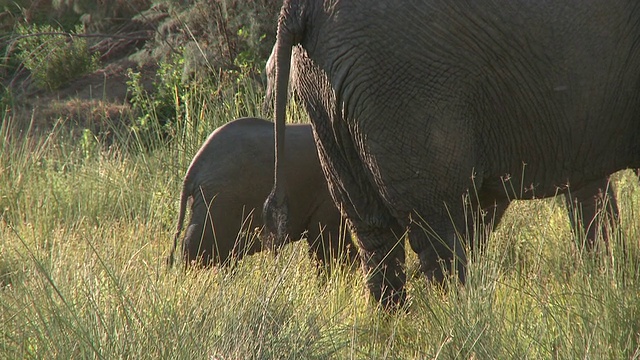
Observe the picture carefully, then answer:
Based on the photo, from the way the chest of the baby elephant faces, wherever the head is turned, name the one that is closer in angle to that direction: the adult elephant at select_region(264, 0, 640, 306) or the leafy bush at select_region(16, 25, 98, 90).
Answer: the adult elephant

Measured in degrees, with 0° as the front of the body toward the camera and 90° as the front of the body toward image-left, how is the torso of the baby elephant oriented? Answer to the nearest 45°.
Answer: approximately 270°

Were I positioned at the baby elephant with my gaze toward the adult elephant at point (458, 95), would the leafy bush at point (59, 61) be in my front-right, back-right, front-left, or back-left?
back-left

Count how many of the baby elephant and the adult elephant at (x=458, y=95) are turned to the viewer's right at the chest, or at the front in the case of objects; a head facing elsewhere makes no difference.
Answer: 2

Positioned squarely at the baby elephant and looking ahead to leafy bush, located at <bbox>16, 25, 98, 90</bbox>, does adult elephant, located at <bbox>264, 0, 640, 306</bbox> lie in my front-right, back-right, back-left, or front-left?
back-right

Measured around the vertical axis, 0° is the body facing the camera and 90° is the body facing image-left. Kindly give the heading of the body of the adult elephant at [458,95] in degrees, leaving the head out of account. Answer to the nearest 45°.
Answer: approximately 270°
